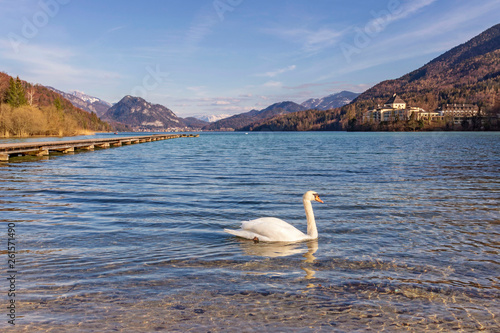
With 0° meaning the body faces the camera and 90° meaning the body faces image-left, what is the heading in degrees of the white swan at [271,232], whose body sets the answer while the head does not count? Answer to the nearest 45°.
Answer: approximately 270°
